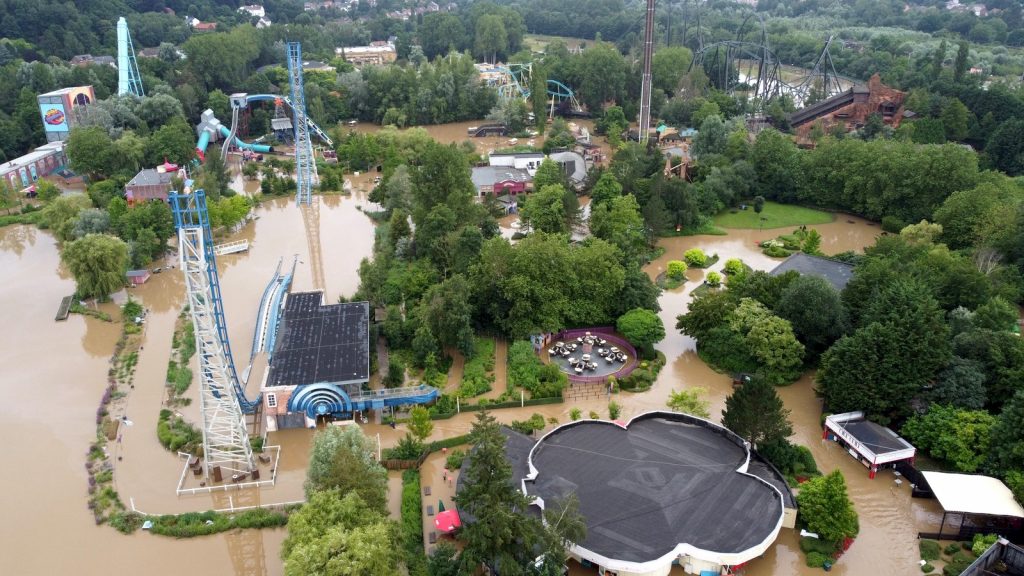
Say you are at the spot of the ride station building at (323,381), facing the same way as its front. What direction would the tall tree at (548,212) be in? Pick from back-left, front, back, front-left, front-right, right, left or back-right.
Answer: back-left

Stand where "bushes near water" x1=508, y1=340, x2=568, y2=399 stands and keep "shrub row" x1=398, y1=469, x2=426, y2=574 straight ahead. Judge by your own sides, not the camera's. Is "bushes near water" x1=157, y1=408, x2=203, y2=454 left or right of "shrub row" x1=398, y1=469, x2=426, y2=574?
right

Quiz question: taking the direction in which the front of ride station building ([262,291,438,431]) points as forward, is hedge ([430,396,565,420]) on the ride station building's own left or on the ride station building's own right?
on the ride station building's own left

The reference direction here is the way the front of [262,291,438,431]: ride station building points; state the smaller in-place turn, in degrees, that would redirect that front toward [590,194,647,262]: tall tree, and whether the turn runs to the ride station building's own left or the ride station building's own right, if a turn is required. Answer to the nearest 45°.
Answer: approximately 135° to the ride station building's own left

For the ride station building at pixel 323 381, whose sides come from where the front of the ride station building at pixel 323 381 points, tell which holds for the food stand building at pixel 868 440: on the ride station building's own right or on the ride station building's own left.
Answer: on the ride station building's own left

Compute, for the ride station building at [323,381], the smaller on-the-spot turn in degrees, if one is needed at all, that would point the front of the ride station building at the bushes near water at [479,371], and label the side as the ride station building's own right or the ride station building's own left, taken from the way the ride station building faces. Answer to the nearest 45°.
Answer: approximately 90° to the ride station building's own left

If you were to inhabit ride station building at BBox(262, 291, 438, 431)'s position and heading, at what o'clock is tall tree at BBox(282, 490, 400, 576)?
The tall tree is roughly at 12 o'clock from the ride station building.

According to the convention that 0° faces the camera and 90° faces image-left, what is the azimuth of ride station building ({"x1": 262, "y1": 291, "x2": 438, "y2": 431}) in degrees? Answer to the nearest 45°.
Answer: approximately 0°

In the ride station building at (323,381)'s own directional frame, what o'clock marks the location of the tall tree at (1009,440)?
The tall tree is roughly at 10 o'clock from the ride station building.

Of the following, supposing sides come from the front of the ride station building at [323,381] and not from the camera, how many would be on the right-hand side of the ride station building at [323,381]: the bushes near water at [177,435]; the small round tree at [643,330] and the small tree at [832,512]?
1

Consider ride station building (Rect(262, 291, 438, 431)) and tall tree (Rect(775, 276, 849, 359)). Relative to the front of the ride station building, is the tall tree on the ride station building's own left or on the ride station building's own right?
on the ride station building's own left

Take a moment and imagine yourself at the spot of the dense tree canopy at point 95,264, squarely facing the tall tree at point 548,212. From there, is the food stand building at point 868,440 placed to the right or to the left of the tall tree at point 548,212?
right

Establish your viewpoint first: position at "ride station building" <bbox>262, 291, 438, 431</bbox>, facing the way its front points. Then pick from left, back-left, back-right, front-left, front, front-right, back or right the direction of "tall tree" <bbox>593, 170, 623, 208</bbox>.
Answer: back-left

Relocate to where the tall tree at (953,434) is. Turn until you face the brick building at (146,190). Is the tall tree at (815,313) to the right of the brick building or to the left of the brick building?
right

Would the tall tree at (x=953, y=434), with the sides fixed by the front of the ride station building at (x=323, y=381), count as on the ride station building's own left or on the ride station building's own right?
on the ride station building's own left
